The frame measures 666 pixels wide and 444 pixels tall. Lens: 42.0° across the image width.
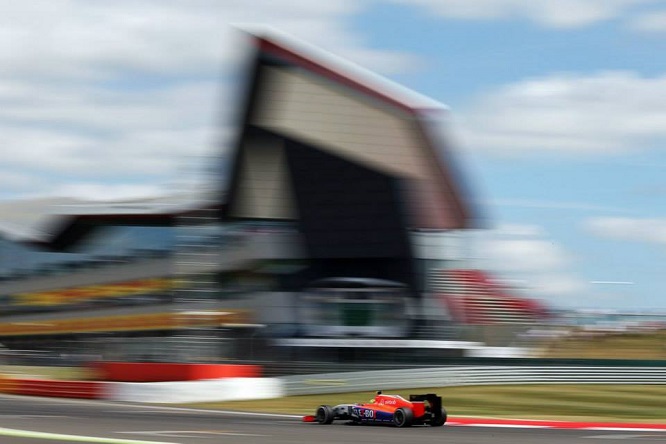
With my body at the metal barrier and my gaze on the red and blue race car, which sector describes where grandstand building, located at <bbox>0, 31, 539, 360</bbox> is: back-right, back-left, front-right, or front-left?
back-right

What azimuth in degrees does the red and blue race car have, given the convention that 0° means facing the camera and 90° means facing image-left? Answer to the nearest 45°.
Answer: approximately 135°

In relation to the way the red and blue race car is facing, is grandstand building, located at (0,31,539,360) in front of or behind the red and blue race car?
in front
